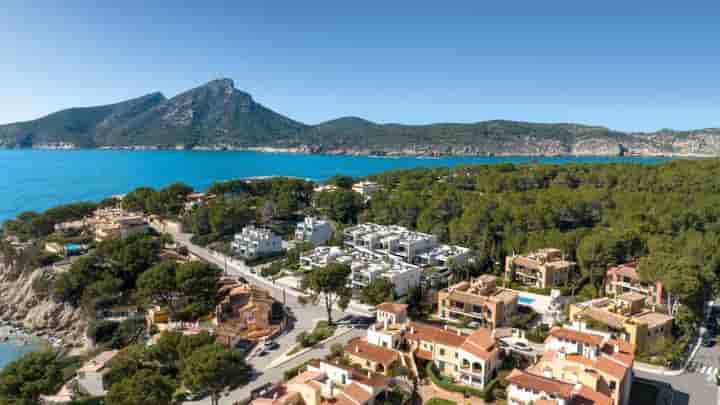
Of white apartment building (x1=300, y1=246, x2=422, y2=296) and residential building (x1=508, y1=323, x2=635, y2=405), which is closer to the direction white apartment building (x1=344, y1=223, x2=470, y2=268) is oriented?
the white apartment building

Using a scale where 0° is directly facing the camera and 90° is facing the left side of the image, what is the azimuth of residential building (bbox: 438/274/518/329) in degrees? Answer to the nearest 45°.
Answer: approximately 45°

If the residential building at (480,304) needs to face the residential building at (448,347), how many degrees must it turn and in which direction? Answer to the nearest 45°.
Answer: approximately 45° to its left

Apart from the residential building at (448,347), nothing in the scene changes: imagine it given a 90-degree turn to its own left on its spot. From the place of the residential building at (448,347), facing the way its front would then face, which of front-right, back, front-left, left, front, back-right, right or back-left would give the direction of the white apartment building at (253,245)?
back

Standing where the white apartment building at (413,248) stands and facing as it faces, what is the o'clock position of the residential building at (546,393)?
The residential building is roughly at 10 o'clock from the white apartment building.

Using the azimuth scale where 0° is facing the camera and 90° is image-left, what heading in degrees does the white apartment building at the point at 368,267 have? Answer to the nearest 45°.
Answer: approximately 45°

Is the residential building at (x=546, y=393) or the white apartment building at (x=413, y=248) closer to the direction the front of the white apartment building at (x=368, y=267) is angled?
the residential building

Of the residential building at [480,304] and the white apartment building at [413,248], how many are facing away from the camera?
0

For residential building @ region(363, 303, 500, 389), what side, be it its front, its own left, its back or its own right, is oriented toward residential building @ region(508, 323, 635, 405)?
left
